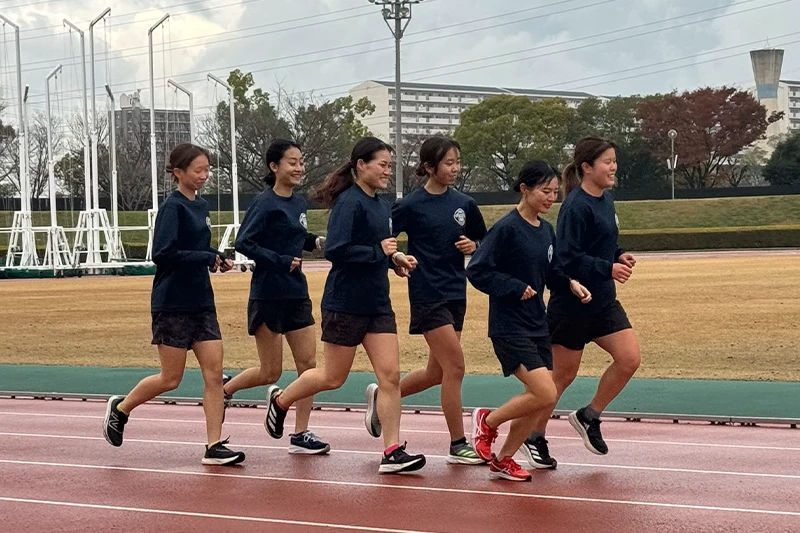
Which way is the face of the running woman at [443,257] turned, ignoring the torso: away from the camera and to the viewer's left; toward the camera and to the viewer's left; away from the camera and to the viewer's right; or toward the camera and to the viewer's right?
toward the camera and to the viewer's right

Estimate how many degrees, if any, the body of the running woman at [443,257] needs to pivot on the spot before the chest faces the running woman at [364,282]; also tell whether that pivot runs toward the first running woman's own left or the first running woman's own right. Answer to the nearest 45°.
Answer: approximately 135° to the first running woman's own right

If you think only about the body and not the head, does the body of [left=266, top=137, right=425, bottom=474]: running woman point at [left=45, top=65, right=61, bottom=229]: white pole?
no

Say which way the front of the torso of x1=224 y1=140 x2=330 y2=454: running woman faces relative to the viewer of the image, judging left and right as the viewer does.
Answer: facing the viewer and to the right of the viewer

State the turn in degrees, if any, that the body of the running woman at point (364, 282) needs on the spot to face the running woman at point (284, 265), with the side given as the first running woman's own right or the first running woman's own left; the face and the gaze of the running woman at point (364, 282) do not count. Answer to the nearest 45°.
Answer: approximately 135° to the first running woman's own left

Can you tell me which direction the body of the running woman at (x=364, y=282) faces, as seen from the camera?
to the viewer's right

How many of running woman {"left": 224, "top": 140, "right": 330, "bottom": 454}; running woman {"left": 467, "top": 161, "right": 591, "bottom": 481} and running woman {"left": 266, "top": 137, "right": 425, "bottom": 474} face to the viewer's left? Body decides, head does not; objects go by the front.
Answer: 0

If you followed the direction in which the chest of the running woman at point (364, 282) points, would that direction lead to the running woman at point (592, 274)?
yes

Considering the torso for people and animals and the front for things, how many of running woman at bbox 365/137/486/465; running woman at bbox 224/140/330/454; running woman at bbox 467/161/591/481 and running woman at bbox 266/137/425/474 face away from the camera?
0

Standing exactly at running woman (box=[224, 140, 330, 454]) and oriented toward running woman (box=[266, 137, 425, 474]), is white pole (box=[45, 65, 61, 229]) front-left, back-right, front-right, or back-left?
back-left

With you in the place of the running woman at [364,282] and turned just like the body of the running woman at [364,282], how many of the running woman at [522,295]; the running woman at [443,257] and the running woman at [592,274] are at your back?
0

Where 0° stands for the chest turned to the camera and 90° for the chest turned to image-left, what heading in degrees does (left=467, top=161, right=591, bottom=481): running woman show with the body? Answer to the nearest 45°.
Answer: approximately 315°

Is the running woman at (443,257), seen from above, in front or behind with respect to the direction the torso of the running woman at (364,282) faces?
in front

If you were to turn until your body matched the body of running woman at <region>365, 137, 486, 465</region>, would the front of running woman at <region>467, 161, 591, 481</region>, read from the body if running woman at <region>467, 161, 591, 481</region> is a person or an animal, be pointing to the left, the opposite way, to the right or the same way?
the same way

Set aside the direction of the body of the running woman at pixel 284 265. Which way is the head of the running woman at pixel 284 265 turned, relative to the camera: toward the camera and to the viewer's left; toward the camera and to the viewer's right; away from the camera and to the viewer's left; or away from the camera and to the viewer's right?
toward the camera and to the viewer's right

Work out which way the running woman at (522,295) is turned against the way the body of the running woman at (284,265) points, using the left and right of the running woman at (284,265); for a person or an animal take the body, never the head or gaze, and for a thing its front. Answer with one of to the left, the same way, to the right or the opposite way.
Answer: the same way

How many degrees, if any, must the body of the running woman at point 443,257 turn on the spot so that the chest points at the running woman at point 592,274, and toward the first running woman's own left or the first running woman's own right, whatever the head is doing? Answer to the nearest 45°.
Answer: approximately 45° to the first running woman's own left

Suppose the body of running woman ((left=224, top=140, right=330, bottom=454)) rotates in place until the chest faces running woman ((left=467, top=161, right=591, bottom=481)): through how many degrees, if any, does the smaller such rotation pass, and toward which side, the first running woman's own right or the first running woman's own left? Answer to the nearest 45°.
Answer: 0° — they already face them

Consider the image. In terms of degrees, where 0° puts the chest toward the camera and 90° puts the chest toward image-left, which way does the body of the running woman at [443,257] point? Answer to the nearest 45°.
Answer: approximately 315°
